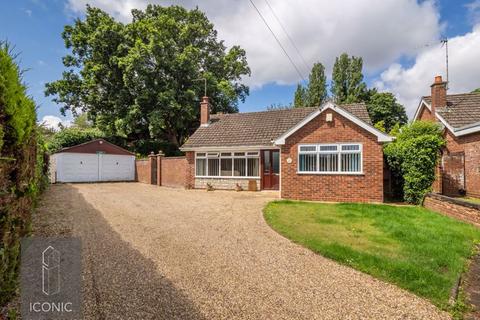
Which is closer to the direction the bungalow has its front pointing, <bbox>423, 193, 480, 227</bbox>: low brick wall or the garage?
the low brick wall

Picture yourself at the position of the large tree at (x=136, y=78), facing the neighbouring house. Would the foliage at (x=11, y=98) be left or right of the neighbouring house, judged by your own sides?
right

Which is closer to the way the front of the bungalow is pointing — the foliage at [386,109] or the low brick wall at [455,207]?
the low brick wall

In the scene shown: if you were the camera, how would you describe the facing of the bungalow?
facing the viewer

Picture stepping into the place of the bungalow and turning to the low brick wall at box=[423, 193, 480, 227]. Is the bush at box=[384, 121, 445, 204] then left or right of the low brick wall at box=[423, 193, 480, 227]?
left

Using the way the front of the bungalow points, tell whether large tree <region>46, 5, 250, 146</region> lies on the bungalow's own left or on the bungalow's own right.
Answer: on the bungalow's own right

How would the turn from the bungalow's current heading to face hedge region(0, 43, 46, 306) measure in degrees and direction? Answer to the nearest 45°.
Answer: approximately 45° to its right

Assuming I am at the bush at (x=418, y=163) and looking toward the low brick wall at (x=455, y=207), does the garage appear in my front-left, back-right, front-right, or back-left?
back-right

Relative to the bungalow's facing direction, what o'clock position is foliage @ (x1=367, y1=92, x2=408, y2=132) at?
The foliage is roughly at 7 o'clock from the bungalow.

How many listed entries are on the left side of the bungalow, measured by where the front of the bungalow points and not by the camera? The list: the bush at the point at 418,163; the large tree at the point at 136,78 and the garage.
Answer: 1

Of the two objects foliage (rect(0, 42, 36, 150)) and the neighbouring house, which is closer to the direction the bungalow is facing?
the foliage

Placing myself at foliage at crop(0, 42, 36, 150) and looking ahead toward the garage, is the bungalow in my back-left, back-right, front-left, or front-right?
front-right

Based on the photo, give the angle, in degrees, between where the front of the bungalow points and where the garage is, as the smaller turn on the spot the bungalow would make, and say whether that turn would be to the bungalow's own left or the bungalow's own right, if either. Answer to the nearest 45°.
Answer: approximately 135° to the bungalow's own right

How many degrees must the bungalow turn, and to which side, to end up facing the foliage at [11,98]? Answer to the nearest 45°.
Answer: approximately 45° to its right

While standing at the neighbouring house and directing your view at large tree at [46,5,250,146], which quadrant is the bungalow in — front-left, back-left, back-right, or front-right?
front-left

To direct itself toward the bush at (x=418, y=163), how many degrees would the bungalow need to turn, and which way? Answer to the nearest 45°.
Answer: approximately 90° to its left
